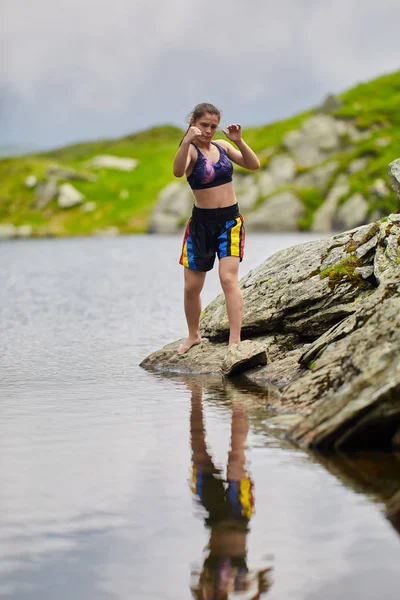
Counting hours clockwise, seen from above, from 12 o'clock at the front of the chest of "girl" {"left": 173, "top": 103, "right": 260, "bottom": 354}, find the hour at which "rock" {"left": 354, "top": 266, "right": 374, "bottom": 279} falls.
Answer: The rock is roughly at 9 o'clock from the girl.

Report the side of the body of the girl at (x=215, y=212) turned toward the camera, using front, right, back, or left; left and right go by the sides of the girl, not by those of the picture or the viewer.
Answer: front

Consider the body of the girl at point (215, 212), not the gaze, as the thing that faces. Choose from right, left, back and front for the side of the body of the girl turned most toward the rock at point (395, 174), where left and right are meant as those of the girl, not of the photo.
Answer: left
